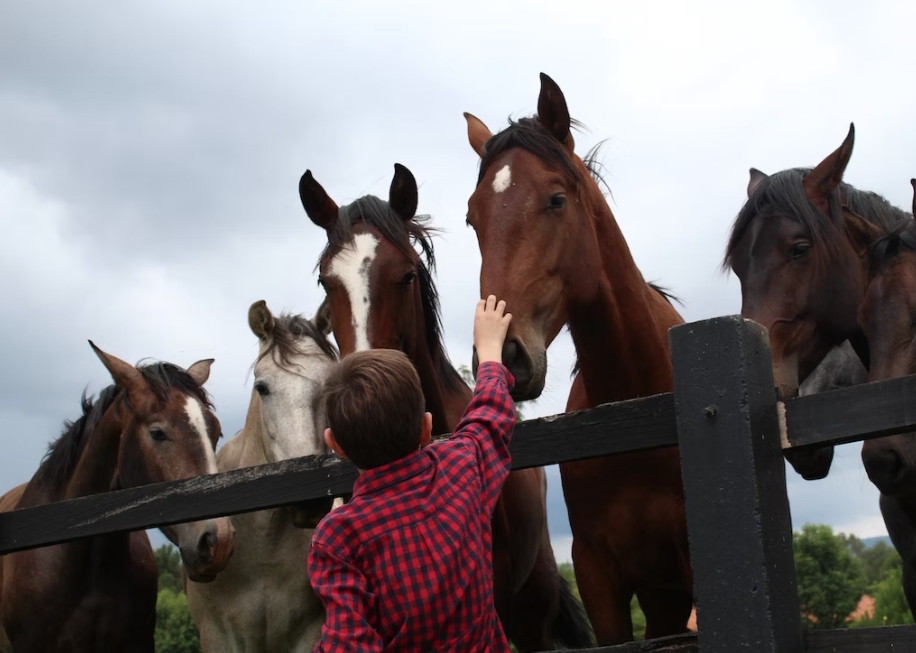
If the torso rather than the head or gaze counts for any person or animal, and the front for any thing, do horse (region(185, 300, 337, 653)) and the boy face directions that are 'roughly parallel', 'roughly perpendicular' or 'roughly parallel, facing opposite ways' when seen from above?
roughly parallel, facing opposite ways

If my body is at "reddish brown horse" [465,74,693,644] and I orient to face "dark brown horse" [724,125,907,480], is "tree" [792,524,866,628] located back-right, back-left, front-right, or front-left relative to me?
front-left

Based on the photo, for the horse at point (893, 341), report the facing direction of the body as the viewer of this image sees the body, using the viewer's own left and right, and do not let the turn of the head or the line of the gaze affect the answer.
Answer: facing the viewer and to the left of the viewer

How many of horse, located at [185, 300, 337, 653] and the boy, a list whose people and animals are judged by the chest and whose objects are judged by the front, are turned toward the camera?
1

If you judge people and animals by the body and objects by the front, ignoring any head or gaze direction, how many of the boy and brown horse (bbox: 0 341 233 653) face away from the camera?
1

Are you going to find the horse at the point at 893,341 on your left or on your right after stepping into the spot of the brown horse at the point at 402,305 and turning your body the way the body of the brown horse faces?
on your left

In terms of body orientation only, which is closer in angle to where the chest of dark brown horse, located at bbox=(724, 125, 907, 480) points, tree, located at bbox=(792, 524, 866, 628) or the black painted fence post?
the black painted fence post

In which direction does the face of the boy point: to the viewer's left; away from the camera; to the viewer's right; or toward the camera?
away from the camera

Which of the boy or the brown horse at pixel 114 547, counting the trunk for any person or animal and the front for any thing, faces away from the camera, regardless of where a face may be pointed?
the boy

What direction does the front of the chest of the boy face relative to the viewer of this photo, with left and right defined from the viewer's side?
facing away from the viewer

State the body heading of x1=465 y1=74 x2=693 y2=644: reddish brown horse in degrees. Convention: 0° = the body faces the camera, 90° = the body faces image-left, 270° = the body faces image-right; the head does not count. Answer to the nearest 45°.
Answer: approximately 45°

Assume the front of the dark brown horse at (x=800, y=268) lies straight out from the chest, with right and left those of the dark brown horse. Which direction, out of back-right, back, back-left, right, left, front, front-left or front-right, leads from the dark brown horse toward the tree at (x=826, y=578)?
back-right

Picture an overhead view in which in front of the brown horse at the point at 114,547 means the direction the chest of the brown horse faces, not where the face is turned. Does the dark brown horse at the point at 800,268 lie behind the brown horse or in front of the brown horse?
in front

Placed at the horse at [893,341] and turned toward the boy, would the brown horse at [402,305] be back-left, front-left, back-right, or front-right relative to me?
front-right

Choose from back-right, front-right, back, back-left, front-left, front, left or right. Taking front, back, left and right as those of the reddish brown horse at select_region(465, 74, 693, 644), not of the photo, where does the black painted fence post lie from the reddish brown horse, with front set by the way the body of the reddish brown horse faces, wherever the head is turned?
front-left
